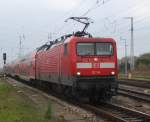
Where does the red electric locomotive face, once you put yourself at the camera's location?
facing the viewer and to the right of the viewer
